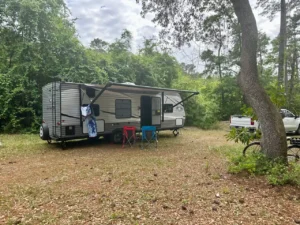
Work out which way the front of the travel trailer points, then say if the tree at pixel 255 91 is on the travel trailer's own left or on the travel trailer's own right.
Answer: on the travel trailer's own right

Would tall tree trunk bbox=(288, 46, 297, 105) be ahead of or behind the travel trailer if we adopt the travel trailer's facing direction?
ahead

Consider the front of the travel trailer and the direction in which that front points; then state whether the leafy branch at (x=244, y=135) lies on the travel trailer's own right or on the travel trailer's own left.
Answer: on the travel trailer's own right

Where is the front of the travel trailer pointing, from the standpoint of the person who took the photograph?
facing away from the viewer and to the right of the viewer

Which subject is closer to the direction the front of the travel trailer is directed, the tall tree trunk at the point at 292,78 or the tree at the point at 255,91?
the tall tree trunk
